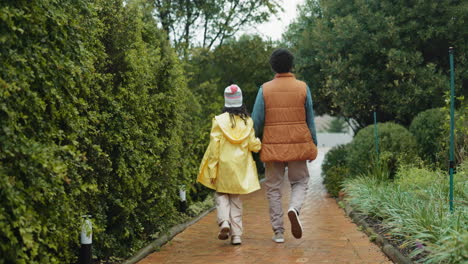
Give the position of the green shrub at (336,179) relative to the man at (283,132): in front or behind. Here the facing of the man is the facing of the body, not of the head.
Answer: in front

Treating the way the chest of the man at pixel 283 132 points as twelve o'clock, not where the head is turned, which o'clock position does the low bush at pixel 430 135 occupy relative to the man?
The low bush is roughly at 1 o'clock from the man.

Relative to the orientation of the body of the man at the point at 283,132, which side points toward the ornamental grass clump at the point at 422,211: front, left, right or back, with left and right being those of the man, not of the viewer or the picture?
right

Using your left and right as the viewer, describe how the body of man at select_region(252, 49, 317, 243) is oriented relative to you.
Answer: facing away from the viewer

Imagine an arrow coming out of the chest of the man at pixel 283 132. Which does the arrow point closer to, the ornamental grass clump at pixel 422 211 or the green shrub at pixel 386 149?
the green shrub

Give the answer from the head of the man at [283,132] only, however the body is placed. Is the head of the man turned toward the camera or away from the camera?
away from the camera

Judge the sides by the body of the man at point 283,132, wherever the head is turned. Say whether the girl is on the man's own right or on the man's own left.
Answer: on the man's own left

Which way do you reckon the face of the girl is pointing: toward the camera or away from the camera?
away from the camera

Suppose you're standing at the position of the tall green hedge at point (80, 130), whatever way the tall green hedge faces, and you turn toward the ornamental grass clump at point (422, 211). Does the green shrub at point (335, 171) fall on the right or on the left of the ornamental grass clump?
left

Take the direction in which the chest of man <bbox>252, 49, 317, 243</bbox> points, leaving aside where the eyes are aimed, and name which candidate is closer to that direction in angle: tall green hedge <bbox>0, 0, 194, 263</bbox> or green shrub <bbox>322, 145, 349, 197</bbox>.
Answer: the green shrub

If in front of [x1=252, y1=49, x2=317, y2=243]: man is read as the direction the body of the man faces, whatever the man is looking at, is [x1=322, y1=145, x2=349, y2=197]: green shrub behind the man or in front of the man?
in front
